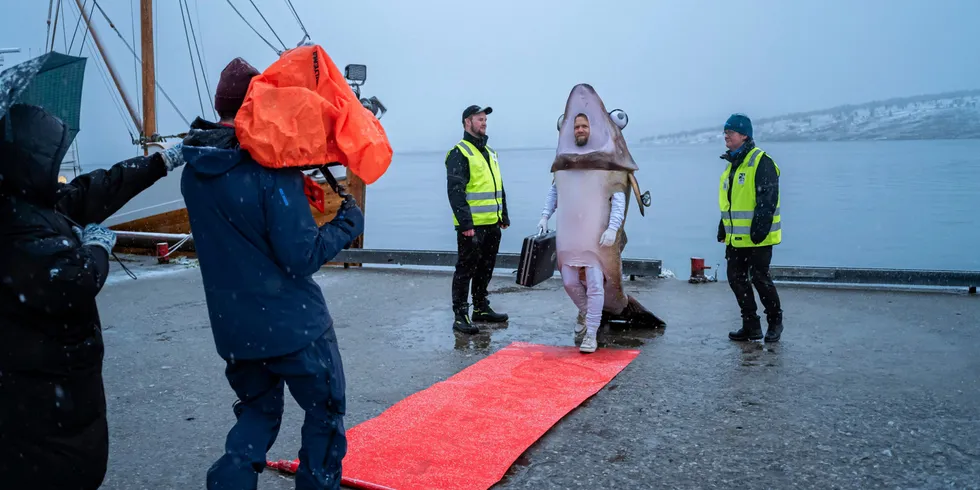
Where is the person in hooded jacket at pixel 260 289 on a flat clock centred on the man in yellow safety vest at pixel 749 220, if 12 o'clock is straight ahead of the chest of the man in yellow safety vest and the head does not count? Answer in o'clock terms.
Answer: The person in hooded jacket is roughly at 11 o'clock from the man in yellow safety vest.

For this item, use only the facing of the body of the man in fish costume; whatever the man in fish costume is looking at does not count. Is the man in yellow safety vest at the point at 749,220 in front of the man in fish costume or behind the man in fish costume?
behind

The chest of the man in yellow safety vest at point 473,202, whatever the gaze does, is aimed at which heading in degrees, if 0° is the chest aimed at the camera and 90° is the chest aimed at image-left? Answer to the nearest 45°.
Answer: approximately 315°

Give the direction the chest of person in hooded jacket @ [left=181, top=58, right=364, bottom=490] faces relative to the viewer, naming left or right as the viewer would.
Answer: facing away from the viewer and to the right of the viewer

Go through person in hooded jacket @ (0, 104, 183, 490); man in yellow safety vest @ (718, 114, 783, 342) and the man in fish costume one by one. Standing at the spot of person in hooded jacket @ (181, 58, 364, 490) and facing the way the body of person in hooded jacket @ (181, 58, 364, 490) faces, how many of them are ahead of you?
2

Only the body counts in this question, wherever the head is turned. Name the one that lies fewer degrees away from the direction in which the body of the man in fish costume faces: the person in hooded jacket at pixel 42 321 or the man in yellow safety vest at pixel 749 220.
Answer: the person in hooded jacket

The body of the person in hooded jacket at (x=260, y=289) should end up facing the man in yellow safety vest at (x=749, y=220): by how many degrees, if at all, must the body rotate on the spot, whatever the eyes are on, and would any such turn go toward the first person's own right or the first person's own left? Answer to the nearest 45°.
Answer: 0° — they already face them

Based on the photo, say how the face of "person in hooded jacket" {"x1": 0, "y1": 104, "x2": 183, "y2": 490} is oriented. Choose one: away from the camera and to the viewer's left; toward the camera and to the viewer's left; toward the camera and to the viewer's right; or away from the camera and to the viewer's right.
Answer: away from the camera and to the viewer's right

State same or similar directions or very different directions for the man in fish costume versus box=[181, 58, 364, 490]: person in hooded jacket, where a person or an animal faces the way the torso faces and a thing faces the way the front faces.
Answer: very different directions
